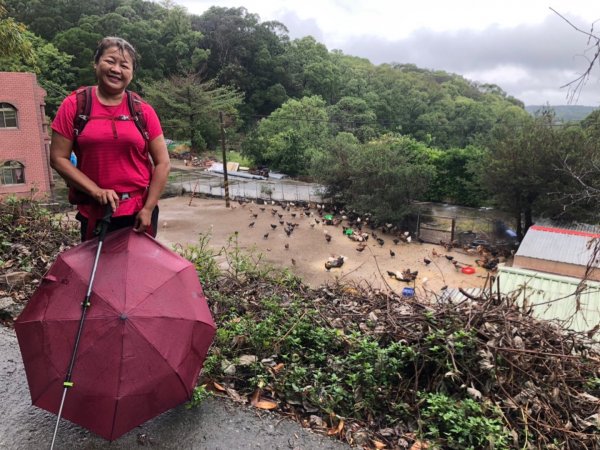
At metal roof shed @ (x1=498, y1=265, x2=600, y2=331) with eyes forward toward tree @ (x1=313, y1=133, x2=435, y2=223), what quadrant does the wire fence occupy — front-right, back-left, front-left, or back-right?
front-left

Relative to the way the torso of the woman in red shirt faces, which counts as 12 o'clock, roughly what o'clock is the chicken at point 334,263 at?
The chicken is roughly at 7 o'clock from the woman in red shirt.

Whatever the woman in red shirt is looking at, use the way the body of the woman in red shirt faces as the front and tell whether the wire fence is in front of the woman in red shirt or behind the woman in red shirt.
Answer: behind

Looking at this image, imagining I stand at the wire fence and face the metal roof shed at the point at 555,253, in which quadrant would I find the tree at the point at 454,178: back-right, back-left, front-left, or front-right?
front-left

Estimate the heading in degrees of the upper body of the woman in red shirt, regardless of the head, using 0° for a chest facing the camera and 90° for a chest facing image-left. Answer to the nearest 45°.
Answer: approximately 0°

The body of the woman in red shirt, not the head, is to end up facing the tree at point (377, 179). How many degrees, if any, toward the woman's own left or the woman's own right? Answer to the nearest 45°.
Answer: approximately 135° to the woman's own left

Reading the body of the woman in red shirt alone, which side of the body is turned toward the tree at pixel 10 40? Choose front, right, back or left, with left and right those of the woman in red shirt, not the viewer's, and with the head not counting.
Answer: back

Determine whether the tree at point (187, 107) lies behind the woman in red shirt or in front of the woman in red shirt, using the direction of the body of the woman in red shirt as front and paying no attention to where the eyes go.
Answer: behind

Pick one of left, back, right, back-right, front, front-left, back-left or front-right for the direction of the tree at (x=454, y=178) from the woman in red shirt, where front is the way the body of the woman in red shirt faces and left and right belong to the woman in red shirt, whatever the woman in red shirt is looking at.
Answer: back-left

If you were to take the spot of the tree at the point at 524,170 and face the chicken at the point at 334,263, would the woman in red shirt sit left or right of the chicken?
left

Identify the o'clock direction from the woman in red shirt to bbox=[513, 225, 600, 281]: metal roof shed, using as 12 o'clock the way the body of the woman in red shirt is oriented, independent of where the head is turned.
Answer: The metal roof shed is roughly at 8 o'clock from the woman in red shirt.
